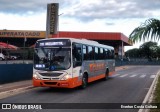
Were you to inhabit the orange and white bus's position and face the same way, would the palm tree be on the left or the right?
on its left

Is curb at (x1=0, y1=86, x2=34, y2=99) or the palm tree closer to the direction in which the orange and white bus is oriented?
the curb

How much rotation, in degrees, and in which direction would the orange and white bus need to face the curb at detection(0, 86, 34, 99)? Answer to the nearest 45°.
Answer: approximately 45° to its right
